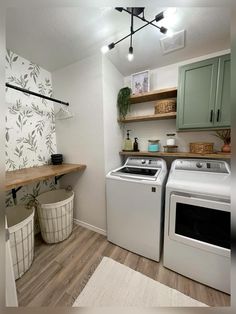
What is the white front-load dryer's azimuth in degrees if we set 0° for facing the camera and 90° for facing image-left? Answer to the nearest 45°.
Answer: approximately 45°

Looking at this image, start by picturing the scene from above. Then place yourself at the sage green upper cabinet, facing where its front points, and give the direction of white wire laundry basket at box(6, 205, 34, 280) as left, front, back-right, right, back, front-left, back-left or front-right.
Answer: front

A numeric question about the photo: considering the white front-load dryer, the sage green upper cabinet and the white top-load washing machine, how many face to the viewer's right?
0

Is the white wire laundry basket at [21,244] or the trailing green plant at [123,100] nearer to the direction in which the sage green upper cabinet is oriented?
the white wire laundry basket

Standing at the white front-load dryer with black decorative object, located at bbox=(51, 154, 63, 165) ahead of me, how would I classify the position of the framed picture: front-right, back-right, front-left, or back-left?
front-right

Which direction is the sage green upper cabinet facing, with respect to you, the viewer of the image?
facing the viewer and to the left of the viewer

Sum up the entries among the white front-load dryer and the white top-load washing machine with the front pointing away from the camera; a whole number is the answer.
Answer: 0

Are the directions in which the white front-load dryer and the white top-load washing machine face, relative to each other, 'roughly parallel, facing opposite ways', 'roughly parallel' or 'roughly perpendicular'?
roughly parallel

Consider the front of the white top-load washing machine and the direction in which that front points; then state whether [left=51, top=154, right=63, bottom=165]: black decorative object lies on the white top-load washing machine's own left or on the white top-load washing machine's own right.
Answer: on the white top-load washing machine's own right

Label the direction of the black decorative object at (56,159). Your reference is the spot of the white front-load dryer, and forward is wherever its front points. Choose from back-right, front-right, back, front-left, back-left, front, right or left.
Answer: front-right

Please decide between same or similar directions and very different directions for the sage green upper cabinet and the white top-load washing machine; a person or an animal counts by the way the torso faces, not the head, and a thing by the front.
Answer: same or similar directions

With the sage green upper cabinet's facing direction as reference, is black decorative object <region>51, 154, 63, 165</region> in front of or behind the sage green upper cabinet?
in front
